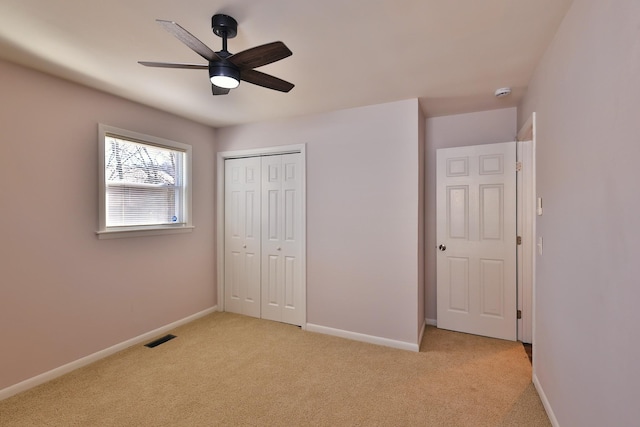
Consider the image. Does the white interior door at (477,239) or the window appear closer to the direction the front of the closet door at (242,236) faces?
the window

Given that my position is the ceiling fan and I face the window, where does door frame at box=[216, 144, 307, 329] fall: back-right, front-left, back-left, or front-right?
front-right

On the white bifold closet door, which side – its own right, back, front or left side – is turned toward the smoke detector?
left

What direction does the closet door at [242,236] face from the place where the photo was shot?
facing the viewer and to the left of the viewer

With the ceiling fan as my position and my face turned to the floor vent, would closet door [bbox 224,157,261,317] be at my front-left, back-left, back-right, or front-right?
front-right

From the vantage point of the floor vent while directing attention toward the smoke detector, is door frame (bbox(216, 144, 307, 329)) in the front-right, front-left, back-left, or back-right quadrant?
front-left

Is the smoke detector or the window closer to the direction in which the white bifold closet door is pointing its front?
the window

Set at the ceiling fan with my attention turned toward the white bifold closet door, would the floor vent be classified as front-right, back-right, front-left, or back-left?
front-left

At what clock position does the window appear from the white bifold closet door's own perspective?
The window is roughly at 1 o'clock from the white bifold closet door.

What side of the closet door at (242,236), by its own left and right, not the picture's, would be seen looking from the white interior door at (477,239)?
left

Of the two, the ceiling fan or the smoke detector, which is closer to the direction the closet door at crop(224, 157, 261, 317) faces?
the ceiling fan

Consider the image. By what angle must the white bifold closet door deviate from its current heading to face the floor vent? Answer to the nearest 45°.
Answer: approximately 45° to its right

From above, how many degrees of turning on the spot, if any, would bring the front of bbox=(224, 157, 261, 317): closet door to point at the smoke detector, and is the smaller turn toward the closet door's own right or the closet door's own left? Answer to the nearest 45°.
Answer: approximately 90° to the closet door's own left
